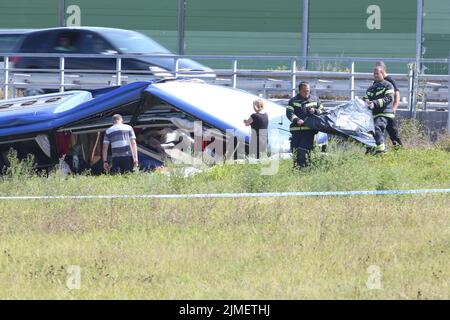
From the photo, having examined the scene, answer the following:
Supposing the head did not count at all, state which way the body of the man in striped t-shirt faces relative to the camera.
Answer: away from the camera

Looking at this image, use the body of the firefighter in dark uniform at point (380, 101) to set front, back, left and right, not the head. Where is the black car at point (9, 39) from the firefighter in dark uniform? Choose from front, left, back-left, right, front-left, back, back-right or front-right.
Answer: right

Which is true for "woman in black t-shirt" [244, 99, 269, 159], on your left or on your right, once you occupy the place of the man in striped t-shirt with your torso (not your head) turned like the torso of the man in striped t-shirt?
on your right

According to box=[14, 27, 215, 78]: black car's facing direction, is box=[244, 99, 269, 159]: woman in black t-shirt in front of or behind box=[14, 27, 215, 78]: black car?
in front

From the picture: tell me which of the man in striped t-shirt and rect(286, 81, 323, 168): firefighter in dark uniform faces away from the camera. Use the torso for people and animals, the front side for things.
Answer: the man in striped t-shirt

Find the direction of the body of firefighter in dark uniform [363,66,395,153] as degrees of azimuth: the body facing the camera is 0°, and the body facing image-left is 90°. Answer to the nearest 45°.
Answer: approximately 45°

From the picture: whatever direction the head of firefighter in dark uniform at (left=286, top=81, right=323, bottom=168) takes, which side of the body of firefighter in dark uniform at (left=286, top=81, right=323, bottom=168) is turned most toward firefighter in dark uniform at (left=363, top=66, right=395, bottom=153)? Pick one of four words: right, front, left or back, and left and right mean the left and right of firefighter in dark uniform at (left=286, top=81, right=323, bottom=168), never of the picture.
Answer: left

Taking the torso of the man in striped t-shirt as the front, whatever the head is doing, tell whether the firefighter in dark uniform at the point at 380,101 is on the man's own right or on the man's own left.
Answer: on the man's own right

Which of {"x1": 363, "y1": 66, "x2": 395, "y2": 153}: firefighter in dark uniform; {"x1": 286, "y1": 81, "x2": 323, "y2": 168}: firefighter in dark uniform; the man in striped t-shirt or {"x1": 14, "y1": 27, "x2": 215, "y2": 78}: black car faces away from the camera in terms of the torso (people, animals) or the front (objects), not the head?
the man in striped t-shirt

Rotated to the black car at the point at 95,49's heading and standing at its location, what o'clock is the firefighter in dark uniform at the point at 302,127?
The firefighter in dark uniform is roughly at 1 o'clock from the black car.

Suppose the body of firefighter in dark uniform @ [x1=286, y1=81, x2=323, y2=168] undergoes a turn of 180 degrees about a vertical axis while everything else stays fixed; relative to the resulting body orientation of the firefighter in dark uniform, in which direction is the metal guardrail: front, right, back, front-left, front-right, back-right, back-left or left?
front-right

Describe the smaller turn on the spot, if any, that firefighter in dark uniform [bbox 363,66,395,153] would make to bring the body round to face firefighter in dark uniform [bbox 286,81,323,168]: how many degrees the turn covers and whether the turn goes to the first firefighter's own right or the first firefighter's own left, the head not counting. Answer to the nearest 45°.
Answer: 0° — they already face them

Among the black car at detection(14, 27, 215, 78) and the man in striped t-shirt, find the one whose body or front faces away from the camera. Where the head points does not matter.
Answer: the man in striped t-shirt

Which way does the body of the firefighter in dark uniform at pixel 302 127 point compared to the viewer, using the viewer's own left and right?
facing the viewer and to the right of the viewer

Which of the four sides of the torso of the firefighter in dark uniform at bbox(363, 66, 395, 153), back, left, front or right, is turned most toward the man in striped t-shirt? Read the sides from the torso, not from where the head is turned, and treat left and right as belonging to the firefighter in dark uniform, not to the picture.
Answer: front

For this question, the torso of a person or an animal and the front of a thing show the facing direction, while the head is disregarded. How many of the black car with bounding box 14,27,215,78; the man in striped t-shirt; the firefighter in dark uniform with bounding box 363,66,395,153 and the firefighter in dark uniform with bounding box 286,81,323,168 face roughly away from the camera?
1
